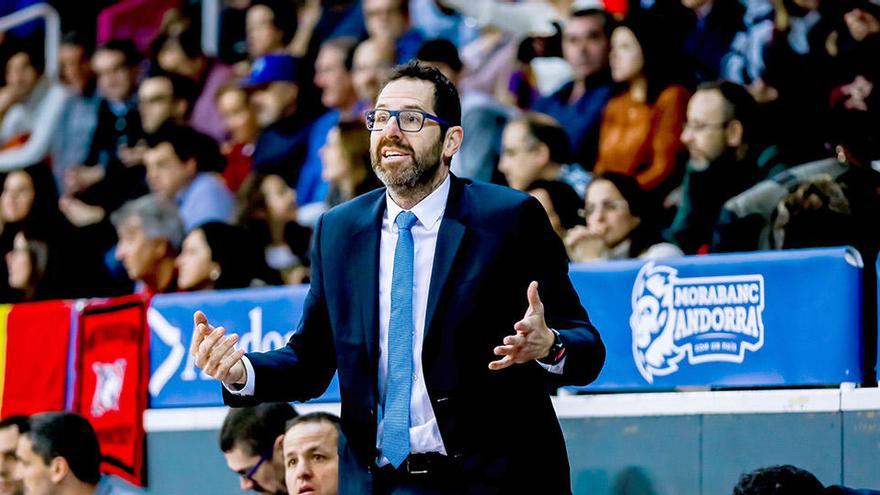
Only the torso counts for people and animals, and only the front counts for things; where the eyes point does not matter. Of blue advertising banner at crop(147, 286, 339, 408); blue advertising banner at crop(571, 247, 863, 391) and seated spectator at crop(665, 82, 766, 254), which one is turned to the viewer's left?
the seated spectator

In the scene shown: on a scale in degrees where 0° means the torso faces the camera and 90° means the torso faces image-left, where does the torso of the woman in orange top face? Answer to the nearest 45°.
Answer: approximately 45°

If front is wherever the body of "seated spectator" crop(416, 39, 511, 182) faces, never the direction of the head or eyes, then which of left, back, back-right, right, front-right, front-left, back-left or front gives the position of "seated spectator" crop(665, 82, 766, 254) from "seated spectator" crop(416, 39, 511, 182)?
left

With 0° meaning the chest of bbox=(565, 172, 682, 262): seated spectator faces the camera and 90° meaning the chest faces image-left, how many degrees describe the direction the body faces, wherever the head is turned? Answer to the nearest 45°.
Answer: approximately 45°

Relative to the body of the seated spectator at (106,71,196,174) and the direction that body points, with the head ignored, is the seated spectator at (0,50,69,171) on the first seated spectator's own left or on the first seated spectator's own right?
on the first seated spectator's own right

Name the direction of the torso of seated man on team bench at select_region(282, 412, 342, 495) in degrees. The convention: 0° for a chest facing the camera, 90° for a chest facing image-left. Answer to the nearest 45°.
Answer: approximately 45°

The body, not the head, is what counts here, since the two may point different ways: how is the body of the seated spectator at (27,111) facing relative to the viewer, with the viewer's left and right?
facing the viewer and to the left of the viewer

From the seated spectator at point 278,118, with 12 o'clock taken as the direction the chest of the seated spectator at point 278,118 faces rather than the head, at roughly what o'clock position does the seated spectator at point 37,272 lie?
the seated spectator at point 37,272 is roughly at 2 o'clock from the seated spectator at point 278,118.

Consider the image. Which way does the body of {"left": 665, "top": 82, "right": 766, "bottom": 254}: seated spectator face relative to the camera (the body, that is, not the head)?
to the viewer's left

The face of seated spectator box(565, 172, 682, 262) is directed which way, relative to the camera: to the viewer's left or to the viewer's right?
to the viewer's left
